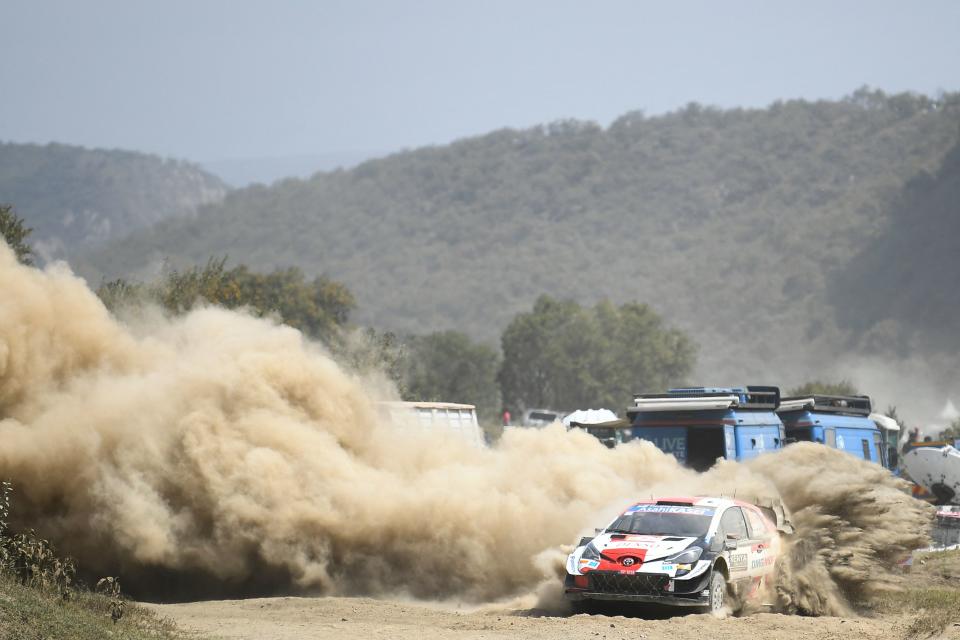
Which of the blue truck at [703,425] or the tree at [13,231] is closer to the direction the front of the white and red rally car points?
the tree

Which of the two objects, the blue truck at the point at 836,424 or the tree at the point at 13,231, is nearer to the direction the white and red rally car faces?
the tree

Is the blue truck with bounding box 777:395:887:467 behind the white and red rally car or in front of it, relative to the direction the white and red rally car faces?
behind

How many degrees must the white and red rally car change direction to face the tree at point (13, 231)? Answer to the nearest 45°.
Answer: approximately 90° to its right

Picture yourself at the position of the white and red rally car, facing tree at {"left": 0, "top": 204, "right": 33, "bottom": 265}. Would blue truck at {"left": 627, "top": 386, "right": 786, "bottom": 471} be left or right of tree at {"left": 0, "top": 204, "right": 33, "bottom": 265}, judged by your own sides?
right

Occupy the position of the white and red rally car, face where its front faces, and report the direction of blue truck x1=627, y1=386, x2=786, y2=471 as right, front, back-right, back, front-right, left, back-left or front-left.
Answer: back-right

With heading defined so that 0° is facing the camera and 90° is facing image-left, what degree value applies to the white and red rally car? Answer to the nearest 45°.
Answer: approximately 45°
